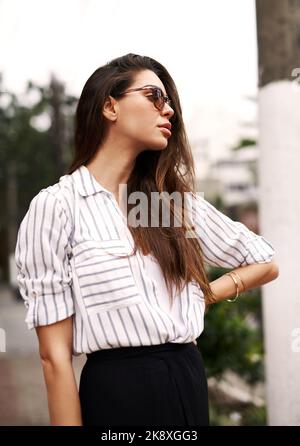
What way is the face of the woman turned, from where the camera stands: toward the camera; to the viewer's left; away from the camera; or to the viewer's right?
to the viewer's right

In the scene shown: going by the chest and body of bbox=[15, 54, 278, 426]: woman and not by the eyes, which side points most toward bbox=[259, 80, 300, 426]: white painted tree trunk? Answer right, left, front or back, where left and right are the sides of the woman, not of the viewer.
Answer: left

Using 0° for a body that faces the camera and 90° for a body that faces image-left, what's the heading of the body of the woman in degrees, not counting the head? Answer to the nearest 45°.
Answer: approximately 315°
